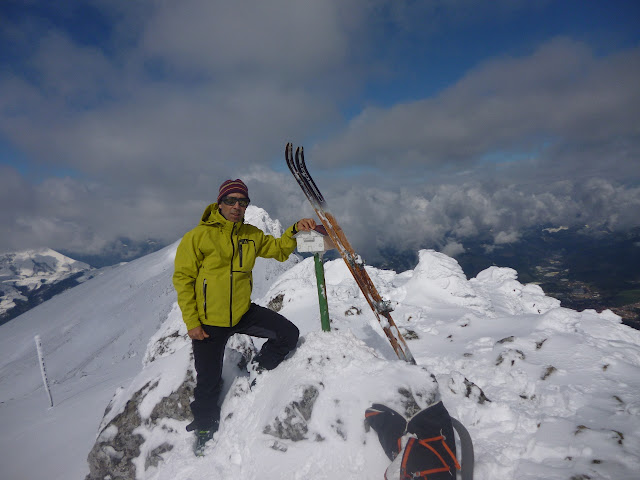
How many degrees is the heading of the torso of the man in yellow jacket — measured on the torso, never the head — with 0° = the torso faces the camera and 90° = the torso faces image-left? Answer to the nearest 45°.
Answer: approximately 315°
